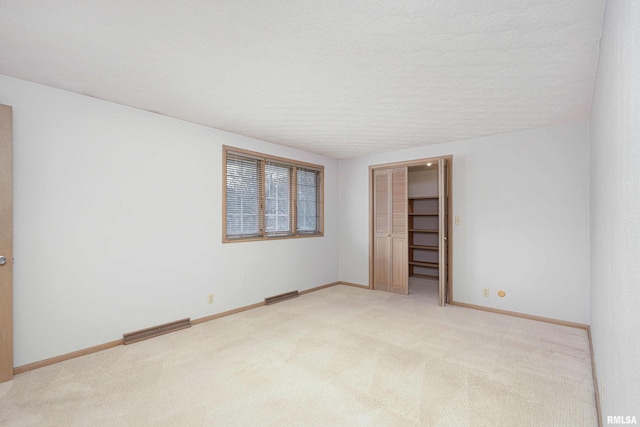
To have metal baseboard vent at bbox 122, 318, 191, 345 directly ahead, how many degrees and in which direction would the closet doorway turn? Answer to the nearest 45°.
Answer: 0° — it already faces it

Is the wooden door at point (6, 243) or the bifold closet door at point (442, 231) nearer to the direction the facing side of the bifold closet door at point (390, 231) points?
the wooden door

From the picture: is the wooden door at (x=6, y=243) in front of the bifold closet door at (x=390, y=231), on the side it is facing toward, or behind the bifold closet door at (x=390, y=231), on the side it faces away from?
in front

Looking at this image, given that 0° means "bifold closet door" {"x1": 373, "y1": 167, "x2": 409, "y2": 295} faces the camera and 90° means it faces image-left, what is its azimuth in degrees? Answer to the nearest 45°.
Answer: approximately 45°

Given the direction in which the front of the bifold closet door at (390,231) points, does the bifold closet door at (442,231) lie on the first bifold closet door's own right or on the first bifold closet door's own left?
on the first bifold closet door's own left

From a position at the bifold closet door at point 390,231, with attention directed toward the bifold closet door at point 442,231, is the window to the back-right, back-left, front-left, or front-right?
back-right

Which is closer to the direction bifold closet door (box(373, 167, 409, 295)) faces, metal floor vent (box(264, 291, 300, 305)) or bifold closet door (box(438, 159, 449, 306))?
the metal floor vent

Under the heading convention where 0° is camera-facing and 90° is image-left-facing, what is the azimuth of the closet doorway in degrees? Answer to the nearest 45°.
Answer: approximately 45°
